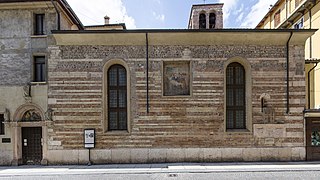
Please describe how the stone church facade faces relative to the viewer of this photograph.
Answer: facing the viewer
